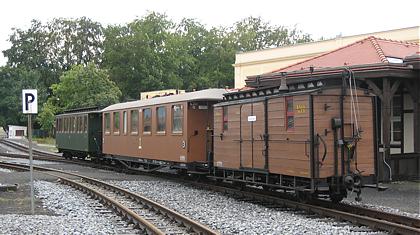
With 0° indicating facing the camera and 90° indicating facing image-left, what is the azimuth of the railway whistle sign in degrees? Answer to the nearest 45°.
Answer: approximately 0°

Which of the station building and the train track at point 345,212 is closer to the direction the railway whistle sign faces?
the train track

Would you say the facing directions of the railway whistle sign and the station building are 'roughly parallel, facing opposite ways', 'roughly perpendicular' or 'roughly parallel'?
roughly perpendicular

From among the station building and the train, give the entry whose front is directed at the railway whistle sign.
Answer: the station building

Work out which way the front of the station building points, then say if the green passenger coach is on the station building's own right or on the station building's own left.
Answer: on the station building's own right

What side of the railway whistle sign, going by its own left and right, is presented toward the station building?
left
